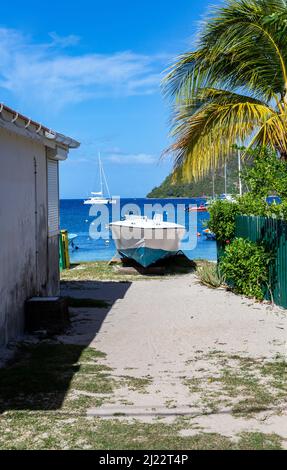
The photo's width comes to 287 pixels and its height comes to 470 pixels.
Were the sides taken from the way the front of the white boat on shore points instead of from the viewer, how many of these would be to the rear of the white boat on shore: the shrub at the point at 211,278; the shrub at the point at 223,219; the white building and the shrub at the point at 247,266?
0

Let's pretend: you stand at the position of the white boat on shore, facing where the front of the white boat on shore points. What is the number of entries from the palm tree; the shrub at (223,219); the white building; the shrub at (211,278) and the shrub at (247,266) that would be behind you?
0

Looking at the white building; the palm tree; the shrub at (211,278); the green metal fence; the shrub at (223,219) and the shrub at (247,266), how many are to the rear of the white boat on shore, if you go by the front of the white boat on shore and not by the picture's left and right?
0

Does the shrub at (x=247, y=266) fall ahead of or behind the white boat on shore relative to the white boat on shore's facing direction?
ahead

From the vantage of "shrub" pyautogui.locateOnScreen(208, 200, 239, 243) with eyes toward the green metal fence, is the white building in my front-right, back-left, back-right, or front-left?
front-right

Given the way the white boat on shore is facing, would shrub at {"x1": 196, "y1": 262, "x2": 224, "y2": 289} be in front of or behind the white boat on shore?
in front

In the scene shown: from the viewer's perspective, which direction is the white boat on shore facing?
toward the camera
